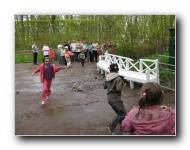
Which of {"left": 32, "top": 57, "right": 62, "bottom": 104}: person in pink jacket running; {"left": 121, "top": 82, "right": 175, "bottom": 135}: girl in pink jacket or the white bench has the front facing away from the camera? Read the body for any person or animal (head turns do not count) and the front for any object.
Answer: the girl in pink jacket

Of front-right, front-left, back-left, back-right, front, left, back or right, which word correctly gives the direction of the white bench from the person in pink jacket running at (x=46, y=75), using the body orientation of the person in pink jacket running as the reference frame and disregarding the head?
left

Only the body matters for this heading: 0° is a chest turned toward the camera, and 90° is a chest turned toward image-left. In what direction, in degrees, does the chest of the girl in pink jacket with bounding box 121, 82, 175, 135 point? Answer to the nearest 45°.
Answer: approximately 180°

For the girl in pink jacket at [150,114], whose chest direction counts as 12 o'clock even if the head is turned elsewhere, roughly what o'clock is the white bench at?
The white bench is roughly at 12 o'clock from the girl in pink jacket.

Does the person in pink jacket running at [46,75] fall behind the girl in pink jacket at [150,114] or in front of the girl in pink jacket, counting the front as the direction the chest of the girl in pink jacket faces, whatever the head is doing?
in front

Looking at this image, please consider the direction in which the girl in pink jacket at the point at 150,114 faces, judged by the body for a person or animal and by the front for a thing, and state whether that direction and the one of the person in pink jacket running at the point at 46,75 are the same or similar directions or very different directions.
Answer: very different directions

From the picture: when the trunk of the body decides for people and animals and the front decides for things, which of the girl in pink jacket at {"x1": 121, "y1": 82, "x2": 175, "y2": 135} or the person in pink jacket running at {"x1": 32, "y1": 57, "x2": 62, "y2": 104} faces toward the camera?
the person in pink jacket running

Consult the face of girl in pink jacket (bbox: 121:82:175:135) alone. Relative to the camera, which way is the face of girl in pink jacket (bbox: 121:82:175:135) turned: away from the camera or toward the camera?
away from the camera

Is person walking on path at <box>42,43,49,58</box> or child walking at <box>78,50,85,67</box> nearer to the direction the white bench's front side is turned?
the person walking on path

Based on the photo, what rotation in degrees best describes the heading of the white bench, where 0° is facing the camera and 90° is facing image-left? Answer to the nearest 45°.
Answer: approximately 45°

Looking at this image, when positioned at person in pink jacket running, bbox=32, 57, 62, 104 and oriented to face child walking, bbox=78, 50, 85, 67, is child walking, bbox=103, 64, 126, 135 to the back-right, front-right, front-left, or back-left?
back-right

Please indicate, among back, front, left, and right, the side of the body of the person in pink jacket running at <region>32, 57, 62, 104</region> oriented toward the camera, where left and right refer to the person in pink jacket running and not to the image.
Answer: front

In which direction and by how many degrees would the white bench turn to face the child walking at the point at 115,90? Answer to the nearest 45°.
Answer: approximately 45° to its left
